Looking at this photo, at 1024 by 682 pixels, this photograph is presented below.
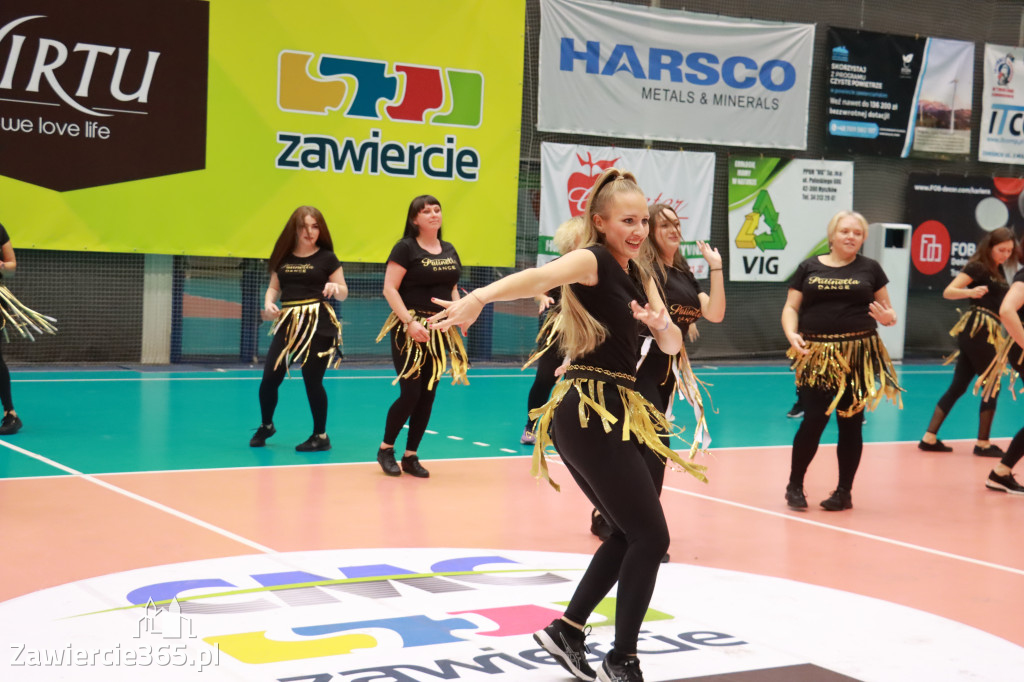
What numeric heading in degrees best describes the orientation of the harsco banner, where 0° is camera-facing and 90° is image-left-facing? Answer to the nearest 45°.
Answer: approximately 0°

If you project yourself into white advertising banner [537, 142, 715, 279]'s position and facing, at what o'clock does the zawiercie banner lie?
The zawiercie banner is roughly at 2 o'clock from the white advertising banner.

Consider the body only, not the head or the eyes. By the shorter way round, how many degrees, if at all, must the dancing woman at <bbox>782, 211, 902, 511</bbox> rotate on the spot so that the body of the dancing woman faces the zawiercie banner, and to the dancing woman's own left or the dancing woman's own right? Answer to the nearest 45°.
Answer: approximately 135° to the dancing woman's own right
